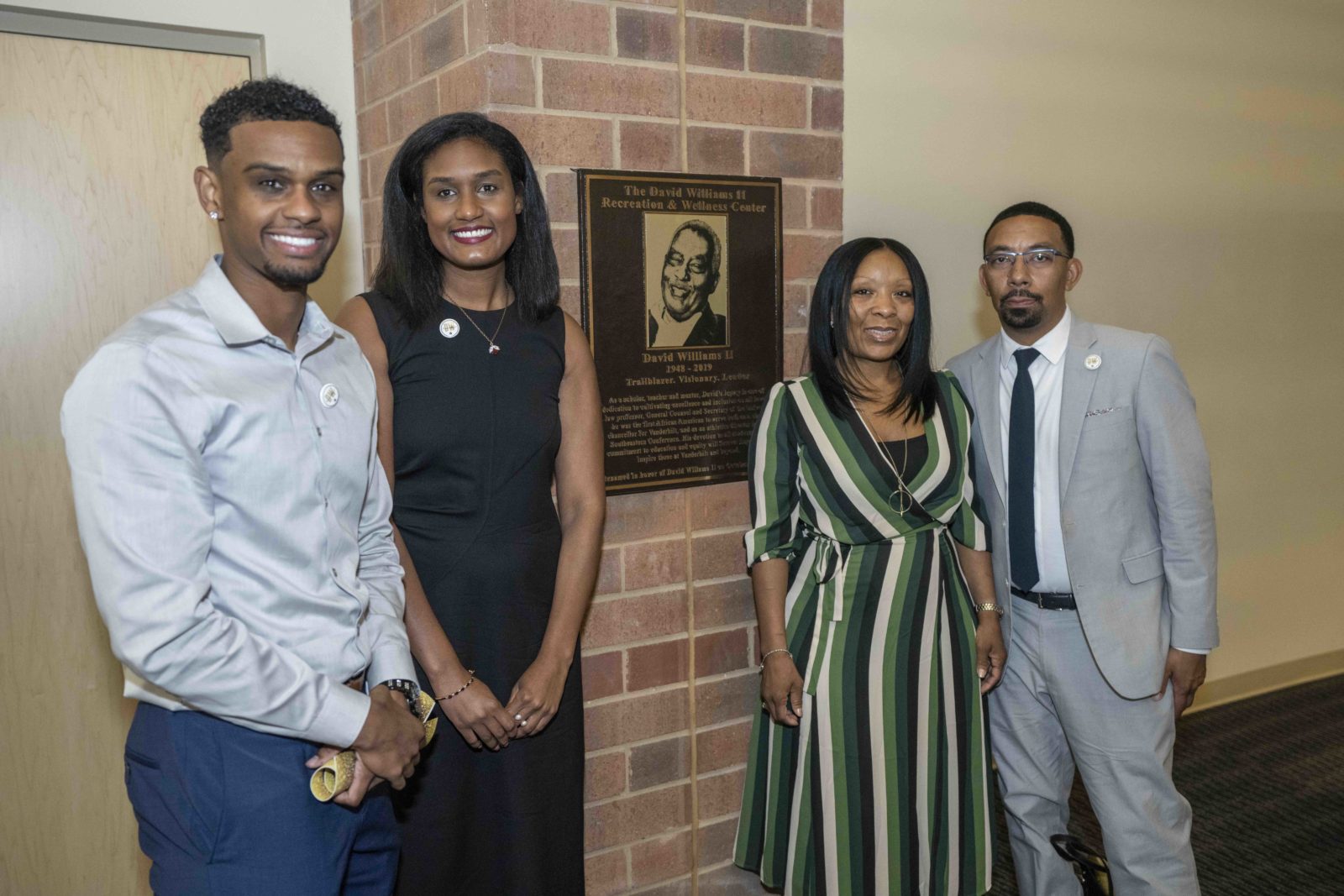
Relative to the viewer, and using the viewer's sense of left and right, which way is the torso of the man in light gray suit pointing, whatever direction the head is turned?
facing the viewer and to the left of the viewer

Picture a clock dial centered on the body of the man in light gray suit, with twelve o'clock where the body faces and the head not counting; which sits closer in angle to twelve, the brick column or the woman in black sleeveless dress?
the woman in black sleeveless dress

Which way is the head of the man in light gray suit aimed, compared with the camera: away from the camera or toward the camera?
toward the camera

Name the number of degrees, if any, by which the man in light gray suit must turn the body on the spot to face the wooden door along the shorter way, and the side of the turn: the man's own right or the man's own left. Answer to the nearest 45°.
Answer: approximately 45° to the man's own right

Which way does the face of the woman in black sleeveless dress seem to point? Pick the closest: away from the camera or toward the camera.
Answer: toward the camera
